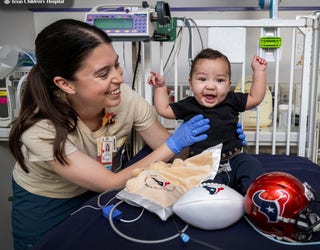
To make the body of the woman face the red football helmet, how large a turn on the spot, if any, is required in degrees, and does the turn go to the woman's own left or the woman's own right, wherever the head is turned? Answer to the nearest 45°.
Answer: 0° — they already face it

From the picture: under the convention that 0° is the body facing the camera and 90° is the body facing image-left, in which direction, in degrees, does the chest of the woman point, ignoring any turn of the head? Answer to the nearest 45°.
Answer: approximately 315°

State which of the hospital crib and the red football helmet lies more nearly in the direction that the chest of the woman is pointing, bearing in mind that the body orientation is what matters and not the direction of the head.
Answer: the red football helmet

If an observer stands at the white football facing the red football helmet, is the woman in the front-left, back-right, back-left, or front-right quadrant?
back-left

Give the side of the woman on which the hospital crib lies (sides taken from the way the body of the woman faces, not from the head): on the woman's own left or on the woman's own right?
on the woman's own left
